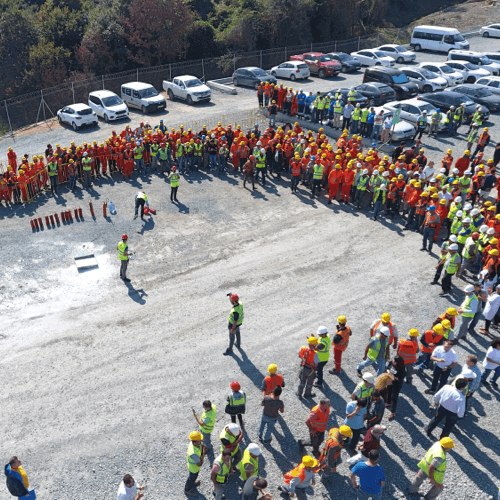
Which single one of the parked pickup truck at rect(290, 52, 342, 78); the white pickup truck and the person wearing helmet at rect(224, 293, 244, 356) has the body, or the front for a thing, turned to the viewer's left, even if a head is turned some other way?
the person wearing helmet

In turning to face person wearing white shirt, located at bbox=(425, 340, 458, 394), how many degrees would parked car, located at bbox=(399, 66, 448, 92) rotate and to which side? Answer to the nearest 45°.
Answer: approximately 45° to its right

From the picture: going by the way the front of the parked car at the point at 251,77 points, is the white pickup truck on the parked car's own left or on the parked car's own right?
on the parked car's own right

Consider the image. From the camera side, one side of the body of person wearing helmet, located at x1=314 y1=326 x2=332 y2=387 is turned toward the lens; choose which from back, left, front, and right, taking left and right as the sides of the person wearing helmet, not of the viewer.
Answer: left

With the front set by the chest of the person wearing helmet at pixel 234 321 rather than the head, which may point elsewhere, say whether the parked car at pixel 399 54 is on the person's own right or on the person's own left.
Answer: on the person's own right

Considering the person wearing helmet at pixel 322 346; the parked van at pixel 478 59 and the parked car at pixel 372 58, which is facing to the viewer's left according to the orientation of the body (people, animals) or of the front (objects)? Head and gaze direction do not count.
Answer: the person wearing helmet

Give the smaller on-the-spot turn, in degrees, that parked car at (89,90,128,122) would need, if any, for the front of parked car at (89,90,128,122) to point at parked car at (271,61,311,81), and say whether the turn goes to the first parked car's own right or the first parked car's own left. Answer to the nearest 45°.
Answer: approximately 45° to the first parked car's own left

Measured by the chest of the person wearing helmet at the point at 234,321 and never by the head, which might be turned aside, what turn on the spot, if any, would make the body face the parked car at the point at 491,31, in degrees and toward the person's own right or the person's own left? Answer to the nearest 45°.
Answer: approximately 135° to the person's own right

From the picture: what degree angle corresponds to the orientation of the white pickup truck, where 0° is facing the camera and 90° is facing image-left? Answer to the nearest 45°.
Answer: approximately 315°
